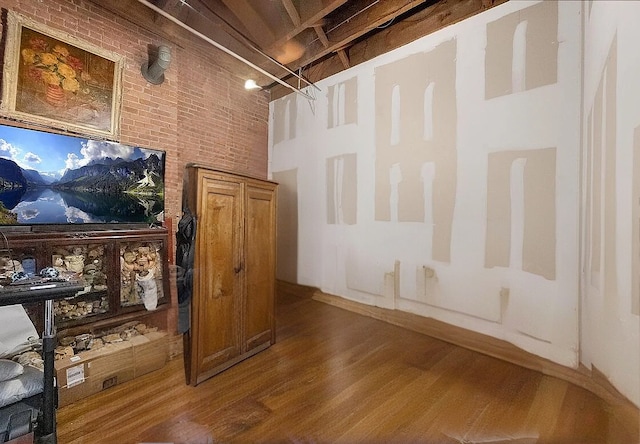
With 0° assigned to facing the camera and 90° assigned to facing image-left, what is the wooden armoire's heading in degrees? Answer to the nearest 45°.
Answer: approximately 315°

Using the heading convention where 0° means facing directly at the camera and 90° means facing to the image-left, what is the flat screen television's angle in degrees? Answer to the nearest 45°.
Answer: approximately 315°
